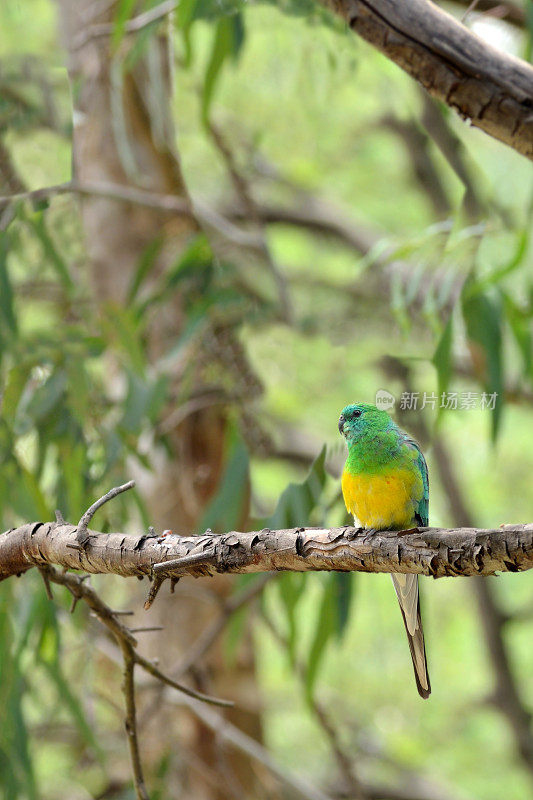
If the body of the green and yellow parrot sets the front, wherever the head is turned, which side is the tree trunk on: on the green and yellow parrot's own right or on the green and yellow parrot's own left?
on the green and yellow parrot's own right

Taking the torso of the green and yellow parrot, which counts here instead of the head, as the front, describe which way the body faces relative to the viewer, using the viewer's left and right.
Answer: facing the viewer and to the left of the viewer

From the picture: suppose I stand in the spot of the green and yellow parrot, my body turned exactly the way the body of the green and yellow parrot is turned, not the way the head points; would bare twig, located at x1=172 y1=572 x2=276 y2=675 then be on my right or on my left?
on my right
